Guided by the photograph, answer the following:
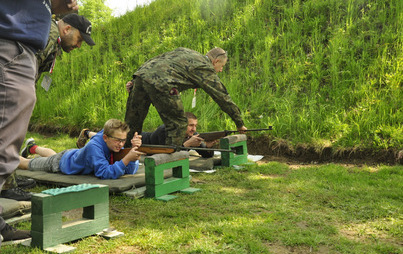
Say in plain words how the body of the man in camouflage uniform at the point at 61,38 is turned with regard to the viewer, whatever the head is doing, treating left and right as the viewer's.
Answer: facing to the right of the viewer

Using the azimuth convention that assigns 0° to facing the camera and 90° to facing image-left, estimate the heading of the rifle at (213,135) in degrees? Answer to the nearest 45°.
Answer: approximately 270°

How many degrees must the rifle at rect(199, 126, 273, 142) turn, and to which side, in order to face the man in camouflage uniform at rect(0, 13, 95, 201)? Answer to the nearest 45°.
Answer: approximately 135° to its right

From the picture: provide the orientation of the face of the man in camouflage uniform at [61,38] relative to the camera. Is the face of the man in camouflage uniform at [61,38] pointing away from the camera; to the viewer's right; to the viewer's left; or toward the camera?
to the viewer's right

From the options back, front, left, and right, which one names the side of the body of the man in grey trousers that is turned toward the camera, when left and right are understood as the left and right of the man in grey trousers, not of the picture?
right

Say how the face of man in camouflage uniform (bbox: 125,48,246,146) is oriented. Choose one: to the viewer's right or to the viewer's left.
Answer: to the viewer's right
